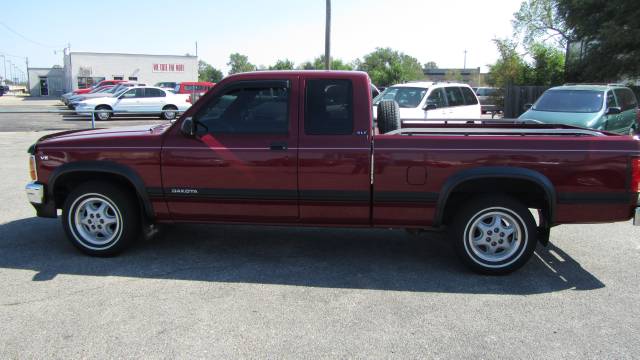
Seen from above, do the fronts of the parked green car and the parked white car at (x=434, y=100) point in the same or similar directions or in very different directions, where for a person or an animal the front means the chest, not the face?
same or similar directions

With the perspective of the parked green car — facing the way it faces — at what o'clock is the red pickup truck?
The red pickup truck is roughly at 11 o'clock from the parked green car.

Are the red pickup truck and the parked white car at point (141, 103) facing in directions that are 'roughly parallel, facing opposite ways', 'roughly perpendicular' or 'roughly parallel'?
roughly parallel

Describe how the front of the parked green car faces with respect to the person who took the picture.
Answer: facing the viewer and to the left of the viewer

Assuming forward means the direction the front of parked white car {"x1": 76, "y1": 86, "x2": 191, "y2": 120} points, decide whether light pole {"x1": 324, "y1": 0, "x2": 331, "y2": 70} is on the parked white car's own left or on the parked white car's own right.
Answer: on the parked white car's own left

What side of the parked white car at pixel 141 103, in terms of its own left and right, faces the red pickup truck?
left

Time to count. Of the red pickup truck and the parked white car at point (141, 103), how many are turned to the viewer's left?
2

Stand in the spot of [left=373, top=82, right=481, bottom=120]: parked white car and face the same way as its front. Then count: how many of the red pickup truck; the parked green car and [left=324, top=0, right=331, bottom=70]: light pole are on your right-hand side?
1

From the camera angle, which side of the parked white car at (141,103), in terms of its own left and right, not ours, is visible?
left

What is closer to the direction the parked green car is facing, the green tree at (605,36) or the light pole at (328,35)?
the light pole

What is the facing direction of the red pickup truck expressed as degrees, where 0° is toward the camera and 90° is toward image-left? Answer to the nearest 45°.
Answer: approximately 90°

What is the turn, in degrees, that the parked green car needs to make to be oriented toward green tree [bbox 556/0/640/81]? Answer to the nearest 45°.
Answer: approximately 135° to its right

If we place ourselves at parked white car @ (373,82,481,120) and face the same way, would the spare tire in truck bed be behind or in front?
in front
